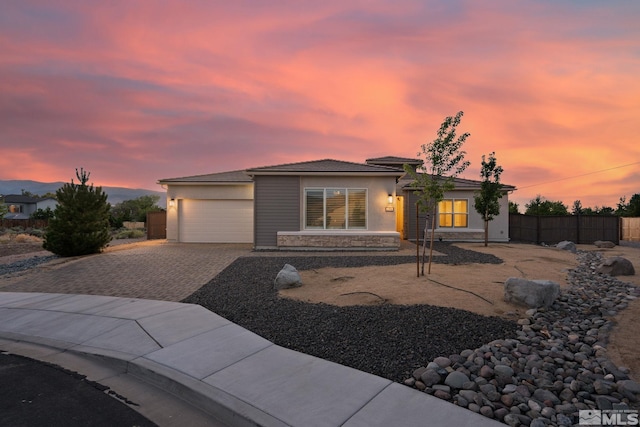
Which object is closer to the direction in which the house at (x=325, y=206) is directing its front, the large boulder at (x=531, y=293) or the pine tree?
the large boulder

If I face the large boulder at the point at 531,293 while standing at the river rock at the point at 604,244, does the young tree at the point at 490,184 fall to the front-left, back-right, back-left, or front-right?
front-right

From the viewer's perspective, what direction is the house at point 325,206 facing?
toward the camera

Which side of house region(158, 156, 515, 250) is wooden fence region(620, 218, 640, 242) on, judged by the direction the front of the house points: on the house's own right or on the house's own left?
on the house's own left

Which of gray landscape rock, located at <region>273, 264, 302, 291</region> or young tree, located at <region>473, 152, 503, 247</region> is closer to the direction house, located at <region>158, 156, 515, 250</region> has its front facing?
the gray landscape rock

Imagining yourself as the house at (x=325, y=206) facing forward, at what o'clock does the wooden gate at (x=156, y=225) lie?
The wooden gate is roughly at 4 o'clock from the house.

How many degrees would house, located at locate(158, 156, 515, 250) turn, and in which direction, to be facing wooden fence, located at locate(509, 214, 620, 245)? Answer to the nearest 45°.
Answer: approximately 90° to its left

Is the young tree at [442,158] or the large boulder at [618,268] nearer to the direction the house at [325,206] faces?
the young tree

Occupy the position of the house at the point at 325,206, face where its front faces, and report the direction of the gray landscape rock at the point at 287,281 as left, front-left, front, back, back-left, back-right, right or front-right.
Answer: front

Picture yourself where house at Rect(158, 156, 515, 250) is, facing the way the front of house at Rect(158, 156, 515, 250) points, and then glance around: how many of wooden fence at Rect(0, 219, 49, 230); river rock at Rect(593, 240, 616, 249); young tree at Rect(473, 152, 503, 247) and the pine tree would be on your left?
2

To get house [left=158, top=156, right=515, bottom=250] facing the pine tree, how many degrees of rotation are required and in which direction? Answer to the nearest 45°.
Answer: approximately 90° to its right

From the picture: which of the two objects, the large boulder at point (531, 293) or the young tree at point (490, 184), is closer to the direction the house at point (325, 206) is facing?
the large boulder

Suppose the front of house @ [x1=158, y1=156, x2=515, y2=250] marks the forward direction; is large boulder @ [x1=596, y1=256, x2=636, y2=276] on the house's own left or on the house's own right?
on the house's own left

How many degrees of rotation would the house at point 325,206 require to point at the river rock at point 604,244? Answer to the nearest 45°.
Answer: approximately 90° to its left

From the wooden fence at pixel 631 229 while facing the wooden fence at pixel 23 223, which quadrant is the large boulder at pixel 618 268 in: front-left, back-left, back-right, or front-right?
front-left

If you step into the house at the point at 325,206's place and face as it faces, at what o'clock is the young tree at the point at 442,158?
The young tree is roughly at 11 o'clock from the house.

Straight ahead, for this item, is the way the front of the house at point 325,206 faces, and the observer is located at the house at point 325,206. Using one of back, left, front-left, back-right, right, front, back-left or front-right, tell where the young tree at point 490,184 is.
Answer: left

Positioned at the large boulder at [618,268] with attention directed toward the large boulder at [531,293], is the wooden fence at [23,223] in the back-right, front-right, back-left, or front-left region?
front-right
